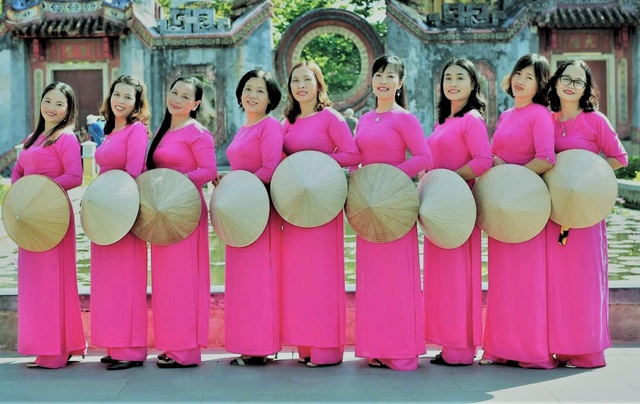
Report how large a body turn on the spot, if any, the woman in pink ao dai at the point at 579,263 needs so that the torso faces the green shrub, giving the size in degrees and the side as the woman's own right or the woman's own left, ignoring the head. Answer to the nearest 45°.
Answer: approximately 180°

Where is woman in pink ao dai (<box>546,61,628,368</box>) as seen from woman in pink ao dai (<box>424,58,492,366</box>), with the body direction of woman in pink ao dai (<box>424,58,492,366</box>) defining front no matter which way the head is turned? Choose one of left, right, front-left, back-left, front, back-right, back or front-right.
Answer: back-left

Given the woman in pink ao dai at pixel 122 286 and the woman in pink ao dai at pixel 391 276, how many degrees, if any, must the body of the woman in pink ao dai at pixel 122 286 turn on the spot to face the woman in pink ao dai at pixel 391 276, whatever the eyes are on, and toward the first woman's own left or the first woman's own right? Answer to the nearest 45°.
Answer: approximately 135° to the first woman's own left

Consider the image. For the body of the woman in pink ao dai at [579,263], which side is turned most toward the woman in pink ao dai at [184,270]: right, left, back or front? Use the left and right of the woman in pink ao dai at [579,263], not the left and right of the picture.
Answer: right

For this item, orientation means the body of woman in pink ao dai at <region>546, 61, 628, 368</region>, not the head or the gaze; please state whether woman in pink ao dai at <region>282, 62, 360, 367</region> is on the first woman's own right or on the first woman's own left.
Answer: on the first woman's own right

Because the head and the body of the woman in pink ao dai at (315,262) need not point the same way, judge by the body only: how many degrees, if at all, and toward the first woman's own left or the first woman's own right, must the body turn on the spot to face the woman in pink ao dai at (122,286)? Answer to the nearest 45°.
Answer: approximately 45° to the first woman's own right

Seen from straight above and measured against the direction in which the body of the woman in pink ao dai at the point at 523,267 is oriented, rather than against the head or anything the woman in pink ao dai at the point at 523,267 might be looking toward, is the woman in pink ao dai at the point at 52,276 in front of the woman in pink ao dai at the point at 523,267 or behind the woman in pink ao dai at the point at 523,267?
in front

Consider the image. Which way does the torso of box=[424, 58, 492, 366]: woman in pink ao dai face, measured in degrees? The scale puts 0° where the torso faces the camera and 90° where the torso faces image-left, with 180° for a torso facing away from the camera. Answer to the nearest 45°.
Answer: approximately 45°

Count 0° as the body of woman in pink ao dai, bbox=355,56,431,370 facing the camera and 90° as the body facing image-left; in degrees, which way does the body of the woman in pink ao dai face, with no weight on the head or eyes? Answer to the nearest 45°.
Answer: approximately 45°

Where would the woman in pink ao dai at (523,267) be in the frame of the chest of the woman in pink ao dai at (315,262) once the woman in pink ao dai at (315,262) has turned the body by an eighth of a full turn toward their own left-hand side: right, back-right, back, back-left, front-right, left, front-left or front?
left

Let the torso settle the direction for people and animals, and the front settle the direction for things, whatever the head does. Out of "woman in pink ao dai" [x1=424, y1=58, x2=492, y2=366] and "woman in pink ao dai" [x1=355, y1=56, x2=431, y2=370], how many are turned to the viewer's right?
0

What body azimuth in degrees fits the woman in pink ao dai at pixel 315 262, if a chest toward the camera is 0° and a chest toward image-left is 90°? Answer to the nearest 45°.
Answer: approximately 45°
